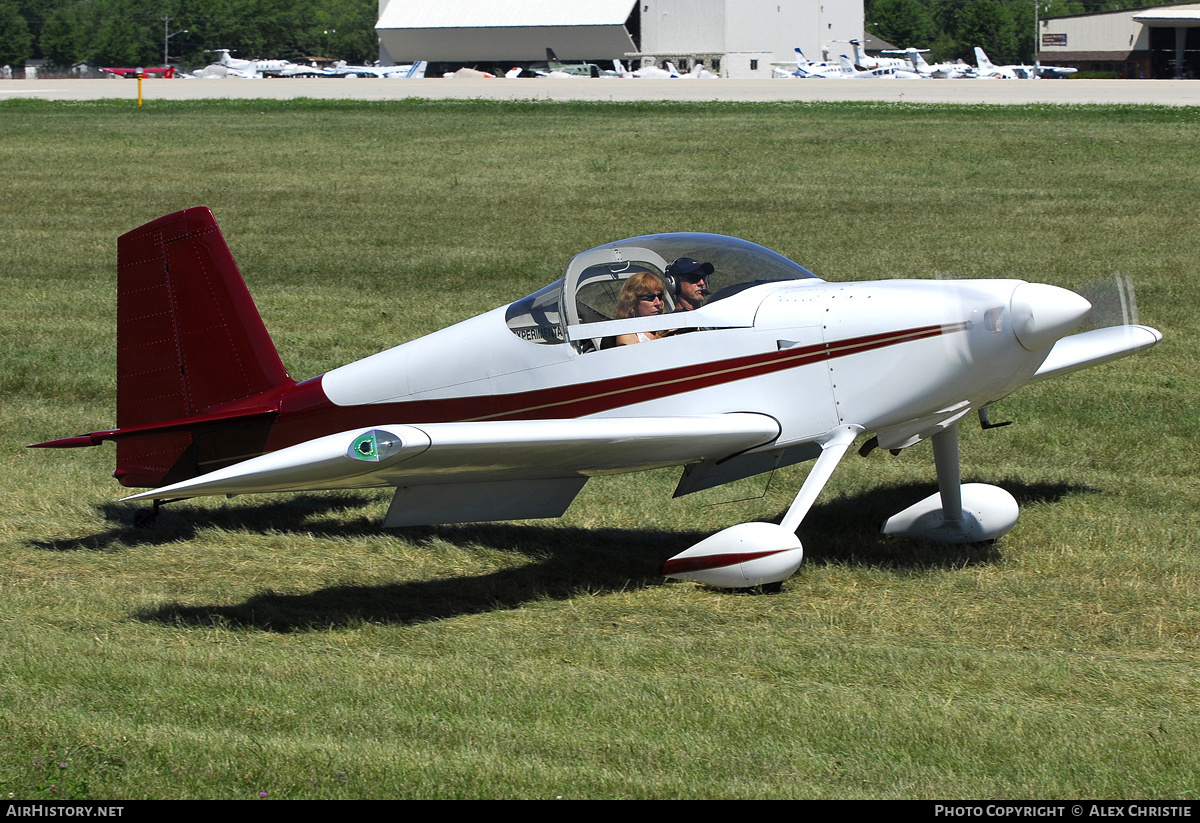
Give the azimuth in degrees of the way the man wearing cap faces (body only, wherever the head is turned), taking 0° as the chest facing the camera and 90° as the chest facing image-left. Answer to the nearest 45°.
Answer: approximately 315°

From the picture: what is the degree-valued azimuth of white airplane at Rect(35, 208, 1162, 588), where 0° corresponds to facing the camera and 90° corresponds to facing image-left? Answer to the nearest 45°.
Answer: approximately 315°
